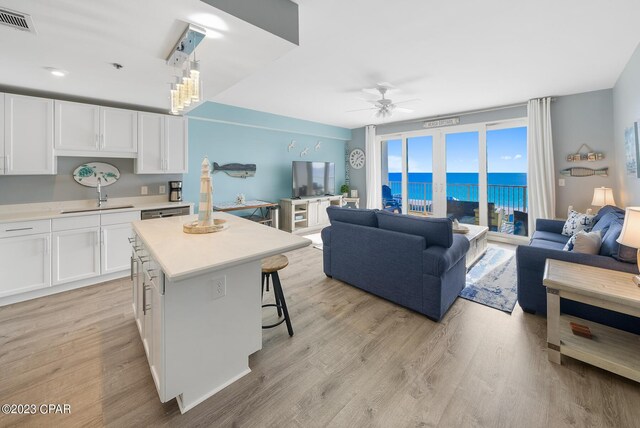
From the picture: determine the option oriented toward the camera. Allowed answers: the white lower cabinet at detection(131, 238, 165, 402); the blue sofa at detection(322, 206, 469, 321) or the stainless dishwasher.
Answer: the stainless dishwasher

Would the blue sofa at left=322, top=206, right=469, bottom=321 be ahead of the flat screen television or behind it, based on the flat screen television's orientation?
ahead

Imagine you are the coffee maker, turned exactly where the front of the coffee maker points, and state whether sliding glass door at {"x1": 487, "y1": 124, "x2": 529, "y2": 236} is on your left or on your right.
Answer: on your left

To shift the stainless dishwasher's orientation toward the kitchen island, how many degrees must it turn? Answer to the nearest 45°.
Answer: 0° — it already faces it

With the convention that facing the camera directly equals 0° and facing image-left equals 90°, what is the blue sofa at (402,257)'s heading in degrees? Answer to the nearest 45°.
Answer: approximately 225°

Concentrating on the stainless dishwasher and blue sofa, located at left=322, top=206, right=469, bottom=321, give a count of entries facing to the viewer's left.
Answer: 0

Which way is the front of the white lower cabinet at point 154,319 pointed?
to the viewer's left

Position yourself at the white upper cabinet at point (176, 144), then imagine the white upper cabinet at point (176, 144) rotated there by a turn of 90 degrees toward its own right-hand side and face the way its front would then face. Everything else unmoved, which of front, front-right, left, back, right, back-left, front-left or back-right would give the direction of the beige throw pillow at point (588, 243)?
back-left

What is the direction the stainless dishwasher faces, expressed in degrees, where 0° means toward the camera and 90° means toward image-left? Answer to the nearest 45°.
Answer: approximately 0°
